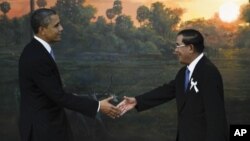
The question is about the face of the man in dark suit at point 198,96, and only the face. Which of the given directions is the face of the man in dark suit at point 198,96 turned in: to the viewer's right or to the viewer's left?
to the viewer's left

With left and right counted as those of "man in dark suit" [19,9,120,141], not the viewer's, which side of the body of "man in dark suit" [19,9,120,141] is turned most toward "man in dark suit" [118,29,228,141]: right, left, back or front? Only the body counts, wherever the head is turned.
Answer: front

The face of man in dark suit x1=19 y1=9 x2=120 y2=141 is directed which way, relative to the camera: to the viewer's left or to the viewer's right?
to the viewer's right

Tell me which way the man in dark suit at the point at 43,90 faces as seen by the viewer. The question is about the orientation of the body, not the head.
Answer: to the viewer's right
